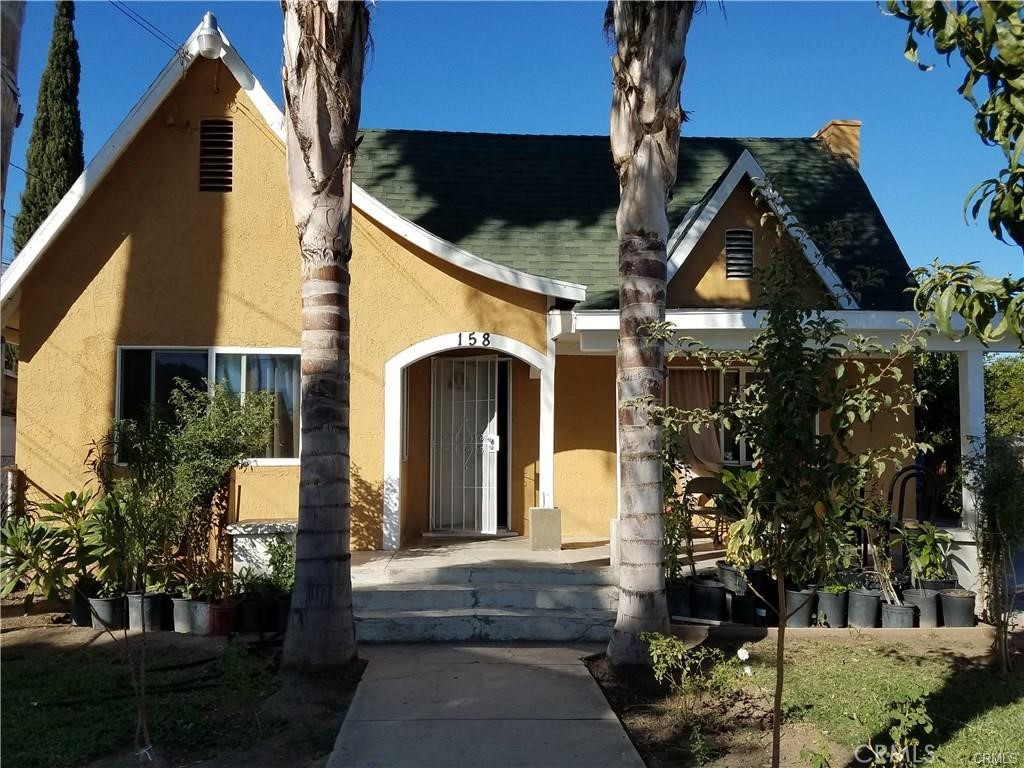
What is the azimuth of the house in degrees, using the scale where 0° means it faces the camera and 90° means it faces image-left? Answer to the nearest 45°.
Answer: approximately 0°

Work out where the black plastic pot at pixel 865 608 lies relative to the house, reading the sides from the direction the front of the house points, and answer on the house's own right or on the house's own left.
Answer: on the house's own left

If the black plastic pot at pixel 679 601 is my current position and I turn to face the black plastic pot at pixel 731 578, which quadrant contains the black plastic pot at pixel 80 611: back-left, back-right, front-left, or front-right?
back-left

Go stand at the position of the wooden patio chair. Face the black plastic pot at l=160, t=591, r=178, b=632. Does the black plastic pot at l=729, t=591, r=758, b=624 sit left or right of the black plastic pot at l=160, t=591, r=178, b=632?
left

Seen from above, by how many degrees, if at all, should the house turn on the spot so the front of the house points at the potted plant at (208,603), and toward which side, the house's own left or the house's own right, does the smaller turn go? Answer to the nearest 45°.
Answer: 0° — it already faces it
